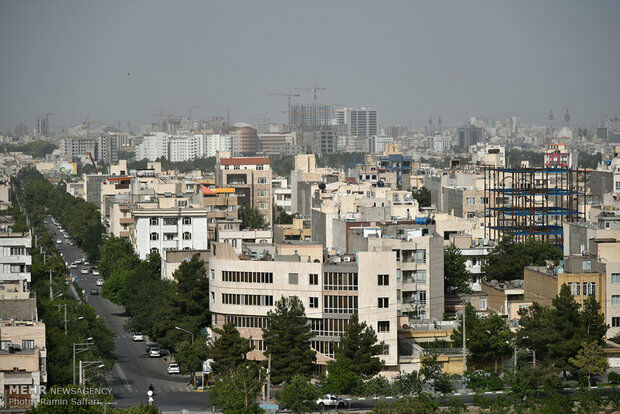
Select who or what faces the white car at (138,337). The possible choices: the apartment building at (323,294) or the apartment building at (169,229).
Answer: the apartment building at (169,229)

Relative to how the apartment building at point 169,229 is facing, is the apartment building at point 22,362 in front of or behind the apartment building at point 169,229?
in front

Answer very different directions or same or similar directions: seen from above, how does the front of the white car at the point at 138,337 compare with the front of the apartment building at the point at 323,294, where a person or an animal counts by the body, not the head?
very different directions

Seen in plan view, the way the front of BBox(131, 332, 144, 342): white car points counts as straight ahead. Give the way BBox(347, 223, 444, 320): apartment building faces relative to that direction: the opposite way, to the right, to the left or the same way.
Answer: the opposite way

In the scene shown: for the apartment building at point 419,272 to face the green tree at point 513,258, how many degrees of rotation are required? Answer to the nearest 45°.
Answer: approximately 135° to its left

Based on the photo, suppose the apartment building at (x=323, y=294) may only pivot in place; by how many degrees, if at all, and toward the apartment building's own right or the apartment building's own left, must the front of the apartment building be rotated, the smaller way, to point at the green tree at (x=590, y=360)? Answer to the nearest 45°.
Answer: approximately 90° to the apartment building's own left

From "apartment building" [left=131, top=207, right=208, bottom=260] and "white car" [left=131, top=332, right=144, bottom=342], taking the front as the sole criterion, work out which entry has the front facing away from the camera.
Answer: the white car

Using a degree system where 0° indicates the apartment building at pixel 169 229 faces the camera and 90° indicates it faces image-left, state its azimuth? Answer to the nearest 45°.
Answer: approximately 0°

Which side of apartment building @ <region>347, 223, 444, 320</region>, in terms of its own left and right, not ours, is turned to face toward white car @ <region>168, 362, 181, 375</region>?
right

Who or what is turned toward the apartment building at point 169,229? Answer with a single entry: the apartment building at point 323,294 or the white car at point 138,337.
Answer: the white car

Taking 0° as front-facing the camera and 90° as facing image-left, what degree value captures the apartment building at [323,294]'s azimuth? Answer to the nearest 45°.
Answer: approximately 0°

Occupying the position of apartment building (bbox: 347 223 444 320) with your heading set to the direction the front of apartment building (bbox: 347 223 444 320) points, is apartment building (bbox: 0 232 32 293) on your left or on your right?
on your right

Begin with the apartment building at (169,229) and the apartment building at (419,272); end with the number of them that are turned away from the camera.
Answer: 0

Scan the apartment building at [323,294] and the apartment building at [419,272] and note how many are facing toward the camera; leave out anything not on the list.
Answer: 2
